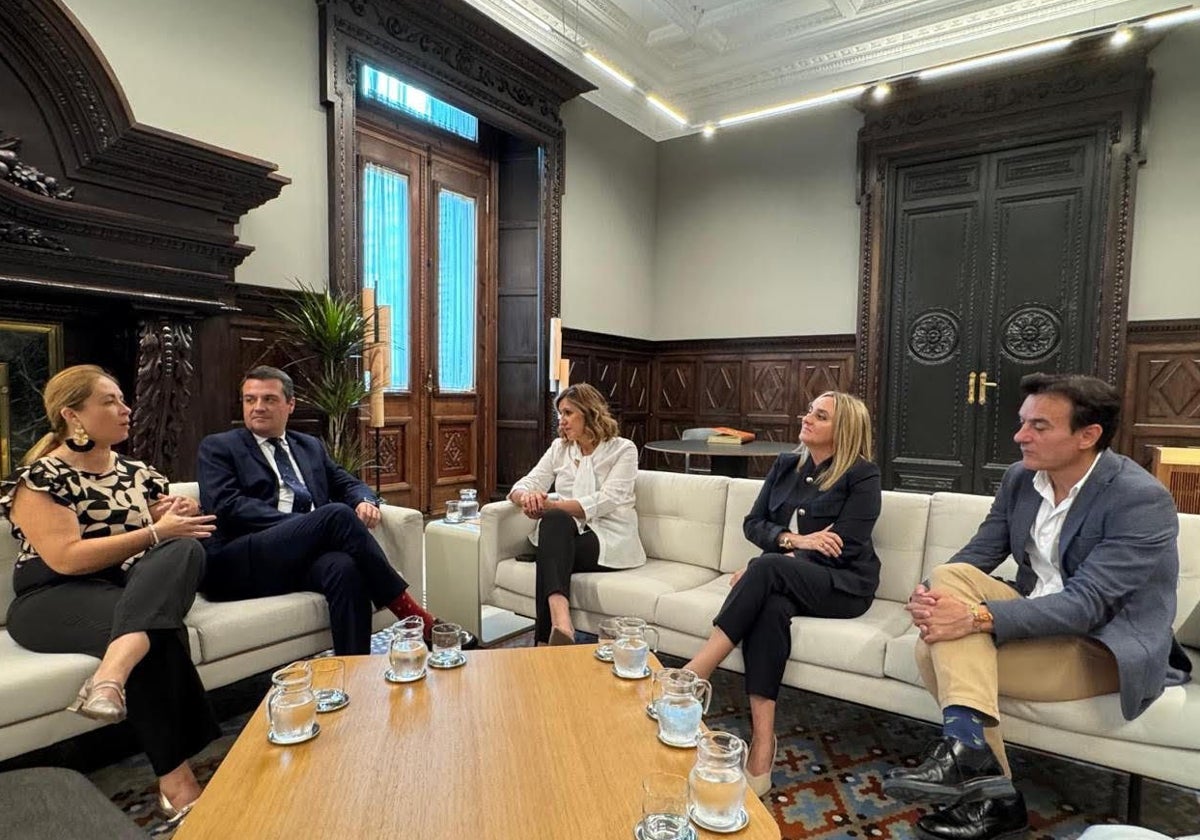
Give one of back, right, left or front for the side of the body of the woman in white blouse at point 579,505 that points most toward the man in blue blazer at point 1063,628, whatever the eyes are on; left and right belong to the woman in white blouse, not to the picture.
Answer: left

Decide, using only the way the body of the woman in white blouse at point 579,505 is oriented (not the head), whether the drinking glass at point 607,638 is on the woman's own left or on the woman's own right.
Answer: on the woman's own left

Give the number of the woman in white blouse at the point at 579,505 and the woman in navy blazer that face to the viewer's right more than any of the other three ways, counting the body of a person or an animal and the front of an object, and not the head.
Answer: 0

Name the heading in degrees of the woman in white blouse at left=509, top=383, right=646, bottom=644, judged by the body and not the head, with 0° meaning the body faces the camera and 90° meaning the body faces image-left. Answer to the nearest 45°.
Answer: approximately 45°

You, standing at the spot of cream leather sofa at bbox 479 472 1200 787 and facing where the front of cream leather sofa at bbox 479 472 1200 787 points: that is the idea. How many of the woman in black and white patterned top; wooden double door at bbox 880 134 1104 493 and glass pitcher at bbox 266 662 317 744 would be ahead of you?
2

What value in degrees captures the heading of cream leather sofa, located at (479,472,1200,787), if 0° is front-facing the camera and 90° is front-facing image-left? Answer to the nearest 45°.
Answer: approximately 45°

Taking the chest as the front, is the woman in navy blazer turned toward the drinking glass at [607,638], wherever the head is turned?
yes

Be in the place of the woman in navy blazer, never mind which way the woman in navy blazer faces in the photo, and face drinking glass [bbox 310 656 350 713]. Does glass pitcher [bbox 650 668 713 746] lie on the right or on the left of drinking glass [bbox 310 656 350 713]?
left

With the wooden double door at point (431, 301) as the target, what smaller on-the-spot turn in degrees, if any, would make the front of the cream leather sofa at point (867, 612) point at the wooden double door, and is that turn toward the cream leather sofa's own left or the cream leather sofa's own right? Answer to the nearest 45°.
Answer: approximately 90° to the cream leather sofa's own right

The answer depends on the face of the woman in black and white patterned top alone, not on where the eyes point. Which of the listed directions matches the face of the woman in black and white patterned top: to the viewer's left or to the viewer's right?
to the viewer's right

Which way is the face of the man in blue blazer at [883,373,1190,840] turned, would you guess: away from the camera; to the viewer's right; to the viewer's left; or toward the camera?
to the viewer's left

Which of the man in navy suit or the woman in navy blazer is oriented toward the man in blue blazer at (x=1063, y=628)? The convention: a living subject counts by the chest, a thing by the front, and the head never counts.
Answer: the man in navy suit

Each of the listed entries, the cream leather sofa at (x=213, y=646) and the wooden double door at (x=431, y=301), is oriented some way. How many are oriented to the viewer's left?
0

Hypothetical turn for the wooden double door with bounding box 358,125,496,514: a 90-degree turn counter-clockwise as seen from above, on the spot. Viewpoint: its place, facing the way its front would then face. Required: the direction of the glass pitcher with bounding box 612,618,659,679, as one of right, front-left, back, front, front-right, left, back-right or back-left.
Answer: back-right
